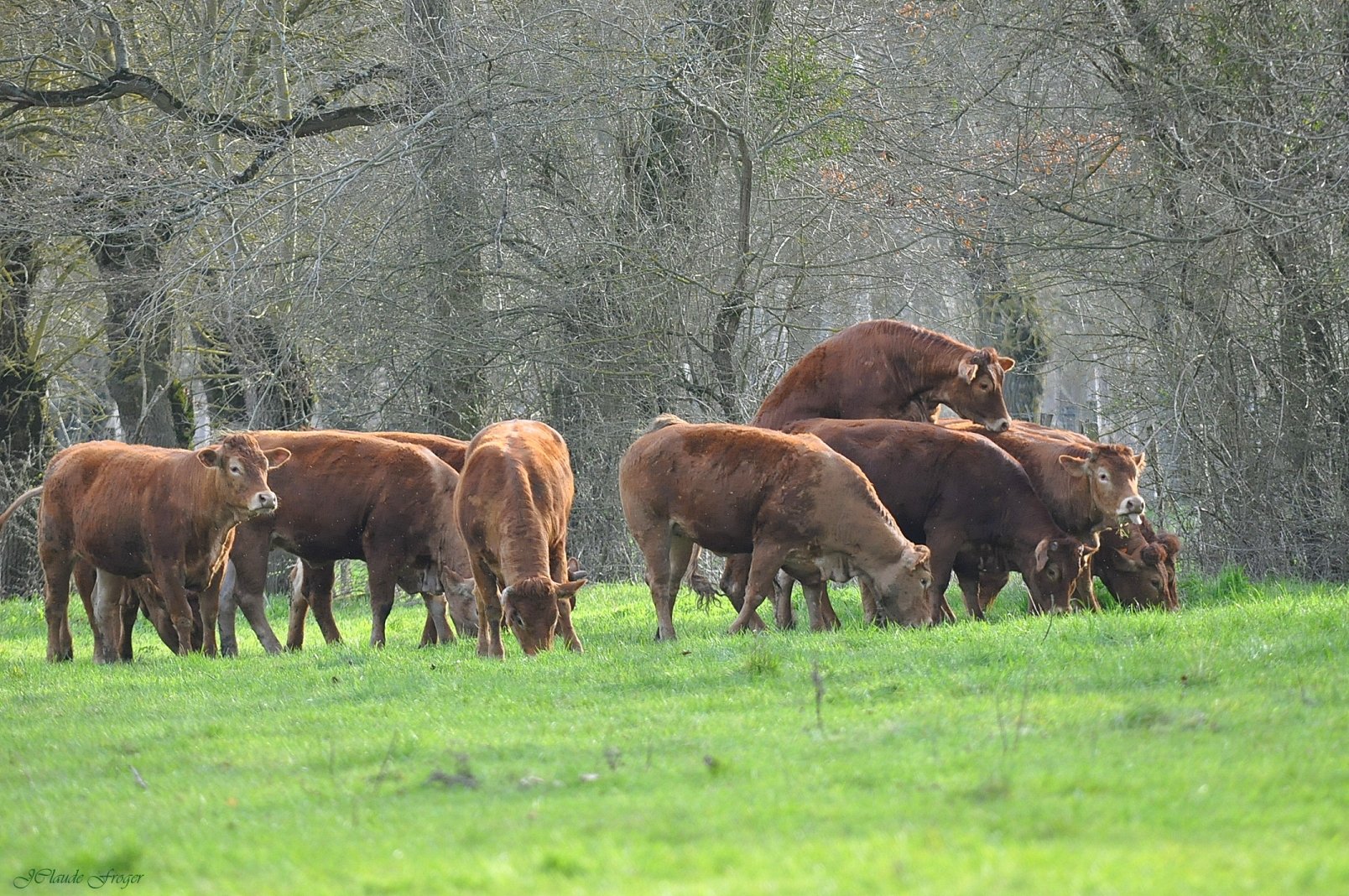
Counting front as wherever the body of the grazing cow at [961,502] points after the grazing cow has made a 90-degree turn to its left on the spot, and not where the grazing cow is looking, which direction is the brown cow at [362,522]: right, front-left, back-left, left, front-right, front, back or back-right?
left

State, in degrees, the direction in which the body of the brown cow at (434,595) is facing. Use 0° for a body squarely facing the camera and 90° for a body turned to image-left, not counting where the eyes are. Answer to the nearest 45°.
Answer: approximately 270°

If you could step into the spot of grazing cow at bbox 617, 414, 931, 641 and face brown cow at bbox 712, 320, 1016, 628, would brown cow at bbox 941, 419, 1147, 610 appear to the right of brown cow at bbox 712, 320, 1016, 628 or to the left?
right

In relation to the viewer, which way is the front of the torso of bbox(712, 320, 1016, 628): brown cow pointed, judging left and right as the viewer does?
facing to the right of the viewer

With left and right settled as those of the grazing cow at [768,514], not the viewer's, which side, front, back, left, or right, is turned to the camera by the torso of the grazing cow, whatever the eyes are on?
right

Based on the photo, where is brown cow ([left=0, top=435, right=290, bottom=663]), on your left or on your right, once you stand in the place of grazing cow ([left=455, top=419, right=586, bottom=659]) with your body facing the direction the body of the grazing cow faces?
on your right

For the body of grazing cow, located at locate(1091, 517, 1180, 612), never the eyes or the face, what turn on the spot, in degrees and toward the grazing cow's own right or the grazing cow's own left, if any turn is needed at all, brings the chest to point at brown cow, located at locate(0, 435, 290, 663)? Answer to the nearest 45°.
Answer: approximately 135° to the grazing cow's own right

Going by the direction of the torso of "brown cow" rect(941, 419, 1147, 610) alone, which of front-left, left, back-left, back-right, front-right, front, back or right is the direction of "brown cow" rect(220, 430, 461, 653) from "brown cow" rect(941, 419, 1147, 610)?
back-right

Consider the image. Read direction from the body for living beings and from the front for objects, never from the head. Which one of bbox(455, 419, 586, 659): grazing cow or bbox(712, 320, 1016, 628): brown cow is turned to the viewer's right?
the brown cow

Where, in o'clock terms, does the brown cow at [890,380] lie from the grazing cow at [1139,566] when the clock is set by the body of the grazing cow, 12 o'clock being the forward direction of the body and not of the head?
The brown cow is roughly at 5 o'clock from the grazing cow.

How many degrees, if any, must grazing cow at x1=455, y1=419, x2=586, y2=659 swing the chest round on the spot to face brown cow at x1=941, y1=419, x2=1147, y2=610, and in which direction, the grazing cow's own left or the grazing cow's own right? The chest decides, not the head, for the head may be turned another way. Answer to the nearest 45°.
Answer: approximately 90° to the grazing cow's own left

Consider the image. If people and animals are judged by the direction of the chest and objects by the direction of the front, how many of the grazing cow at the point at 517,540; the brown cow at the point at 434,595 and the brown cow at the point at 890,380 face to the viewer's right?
2
